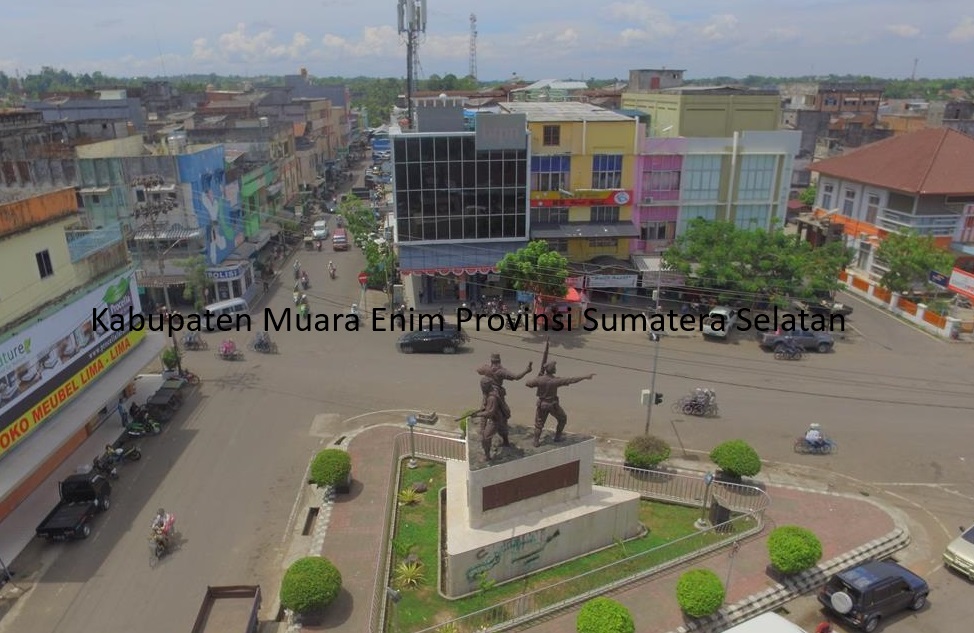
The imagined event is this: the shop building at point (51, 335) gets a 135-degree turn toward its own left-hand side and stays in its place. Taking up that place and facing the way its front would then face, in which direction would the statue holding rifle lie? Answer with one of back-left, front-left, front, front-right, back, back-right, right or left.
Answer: back-right

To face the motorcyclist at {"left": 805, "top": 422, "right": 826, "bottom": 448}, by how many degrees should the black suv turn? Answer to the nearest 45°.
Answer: approximately 45° to its left

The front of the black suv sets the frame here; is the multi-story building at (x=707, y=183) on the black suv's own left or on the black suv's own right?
on the black suv's own left

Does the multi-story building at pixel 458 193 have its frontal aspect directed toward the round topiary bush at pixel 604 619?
yes

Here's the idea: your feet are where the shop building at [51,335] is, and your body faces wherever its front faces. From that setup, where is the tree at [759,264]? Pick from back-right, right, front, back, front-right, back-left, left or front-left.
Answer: front-left

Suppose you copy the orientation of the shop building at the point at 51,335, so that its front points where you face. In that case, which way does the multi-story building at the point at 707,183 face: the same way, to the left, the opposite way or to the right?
to the right

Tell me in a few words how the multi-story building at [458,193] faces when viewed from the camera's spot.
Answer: facing the viewer

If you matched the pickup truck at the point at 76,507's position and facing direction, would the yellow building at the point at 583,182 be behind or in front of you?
in front

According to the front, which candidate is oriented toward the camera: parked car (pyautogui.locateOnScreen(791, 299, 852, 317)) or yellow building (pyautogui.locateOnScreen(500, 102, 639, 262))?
the yellow building

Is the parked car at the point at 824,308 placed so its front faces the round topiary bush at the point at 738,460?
no

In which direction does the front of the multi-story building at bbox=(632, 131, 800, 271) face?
toward the camera

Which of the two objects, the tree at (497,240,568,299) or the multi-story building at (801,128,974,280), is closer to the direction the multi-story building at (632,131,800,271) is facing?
the tree

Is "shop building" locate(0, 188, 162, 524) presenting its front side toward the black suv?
yes

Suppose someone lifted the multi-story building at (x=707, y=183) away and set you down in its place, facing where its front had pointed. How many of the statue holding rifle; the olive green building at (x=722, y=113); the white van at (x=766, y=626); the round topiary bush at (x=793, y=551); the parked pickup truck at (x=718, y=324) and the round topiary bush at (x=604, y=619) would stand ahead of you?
5

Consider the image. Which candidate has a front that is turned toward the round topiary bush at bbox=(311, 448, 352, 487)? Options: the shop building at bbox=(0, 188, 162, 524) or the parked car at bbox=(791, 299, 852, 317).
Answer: the shop building

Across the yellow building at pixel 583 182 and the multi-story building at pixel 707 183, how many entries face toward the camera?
2

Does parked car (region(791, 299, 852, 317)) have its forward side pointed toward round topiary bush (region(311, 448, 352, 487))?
no

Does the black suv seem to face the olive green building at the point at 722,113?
no

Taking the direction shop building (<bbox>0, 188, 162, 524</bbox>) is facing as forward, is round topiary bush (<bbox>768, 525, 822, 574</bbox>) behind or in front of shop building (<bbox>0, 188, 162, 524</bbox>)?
in front

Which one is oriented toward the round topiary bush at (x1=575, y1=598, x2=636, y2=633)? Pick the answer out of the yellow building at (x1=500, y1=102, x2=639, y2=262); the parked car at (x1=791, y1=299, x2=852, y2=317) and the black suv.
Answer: the yellow building

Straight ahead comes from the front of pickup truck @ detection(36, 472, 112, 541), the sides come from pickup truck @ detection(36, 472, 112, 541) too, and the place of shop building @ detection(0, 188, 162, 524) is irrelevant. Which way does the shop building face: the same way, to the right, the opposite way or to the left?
to the right
